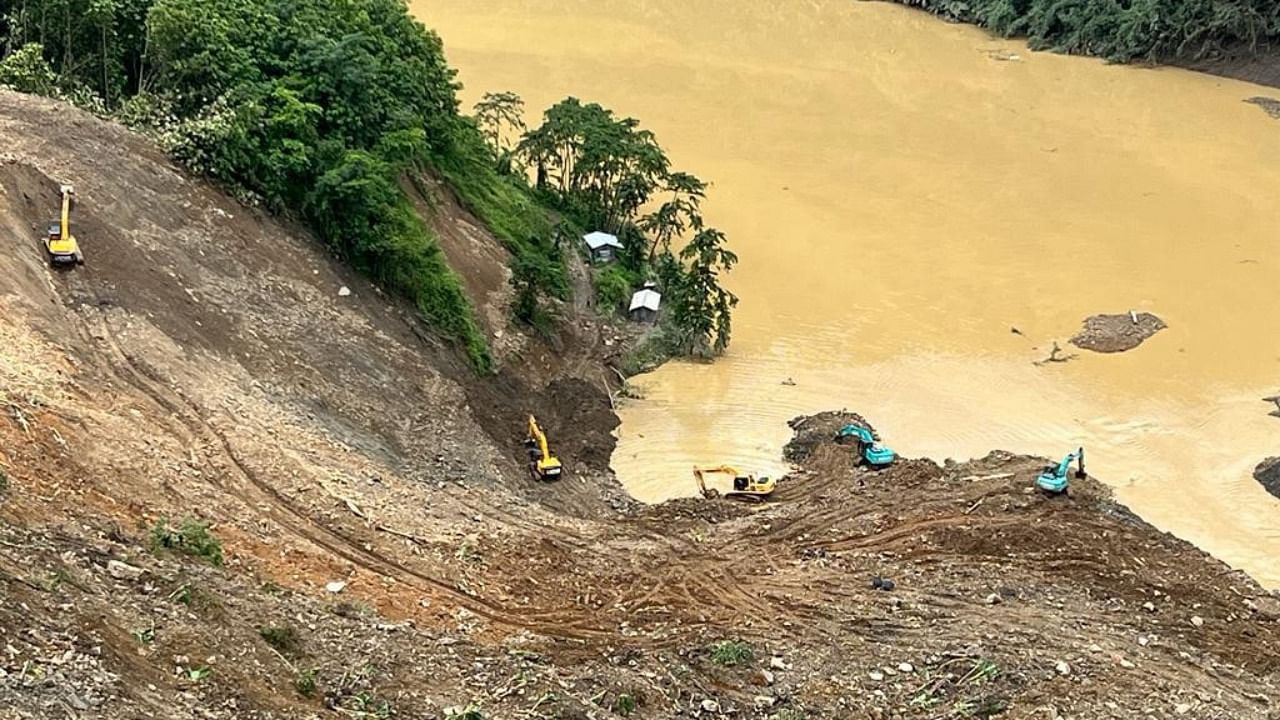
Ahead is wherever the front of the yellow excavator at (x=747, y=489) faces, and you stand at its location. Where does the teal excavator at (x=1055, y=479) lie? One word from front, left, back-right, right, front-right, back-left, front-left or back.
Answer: back

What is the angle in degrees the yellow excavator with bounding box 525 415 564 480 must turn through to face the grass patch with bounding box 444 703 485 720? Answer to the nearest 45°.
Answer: approximately 135° to its left

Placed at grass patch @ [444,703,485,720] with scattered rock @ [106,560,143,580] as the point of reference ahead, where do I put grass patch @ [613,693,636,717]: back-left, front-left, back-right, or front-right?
back-right

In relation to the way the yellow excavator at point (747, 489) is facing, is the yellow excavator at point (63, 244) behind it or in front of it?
in front

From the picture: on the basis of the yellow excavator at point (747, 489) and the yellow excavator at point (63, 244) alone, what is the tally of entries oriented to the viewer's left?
1

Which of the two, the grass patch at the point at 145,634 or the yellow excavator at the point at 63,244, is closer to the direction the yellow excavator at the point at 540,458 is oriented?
the yellow excavator

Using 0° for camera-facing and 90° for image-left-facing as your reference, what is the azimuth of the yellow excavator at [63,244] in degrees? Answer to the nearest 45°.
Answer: approximately 180°

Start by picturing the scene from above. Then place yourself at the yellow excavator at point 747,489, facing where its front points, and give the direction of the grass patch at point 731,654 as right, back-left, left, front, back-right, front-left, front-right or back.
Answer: left

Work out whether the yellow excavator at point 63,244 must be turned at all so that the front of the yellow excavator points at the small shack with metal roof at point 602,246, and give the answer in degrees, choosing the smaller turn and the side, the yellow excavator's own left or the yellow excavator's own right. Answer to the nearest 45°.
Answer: approximately 45° to the yellow excavator's own right

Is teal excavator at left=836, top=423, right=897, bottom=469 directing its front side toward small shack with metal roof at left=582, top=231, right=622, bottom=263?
yes

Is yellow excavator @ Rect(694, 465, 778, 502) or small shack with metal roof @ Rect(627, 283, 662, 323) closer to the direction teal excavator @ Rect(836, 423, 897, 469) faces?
the small shack with metal roof

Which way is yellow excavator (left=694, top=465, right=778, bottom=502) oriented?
to the viewer's left

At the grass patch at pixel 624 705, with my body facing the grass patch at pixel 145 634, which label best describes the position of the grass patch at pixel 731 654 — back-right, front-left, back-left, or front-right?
back-right
